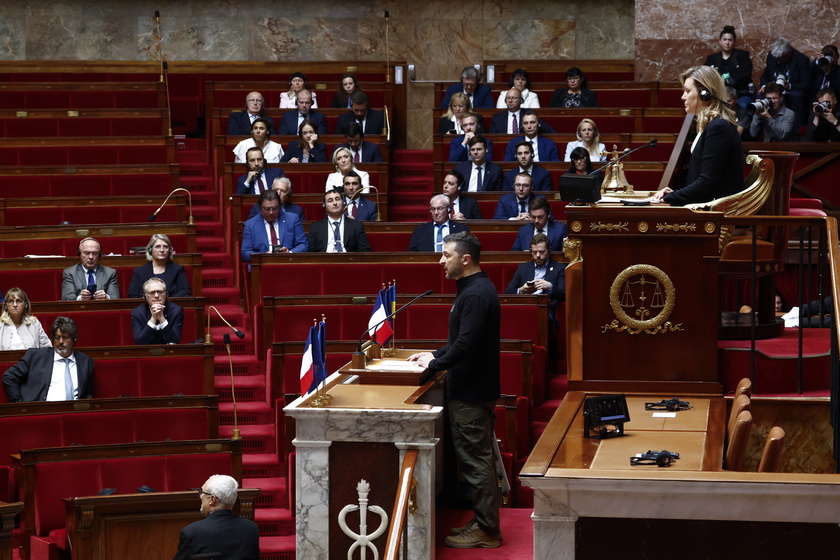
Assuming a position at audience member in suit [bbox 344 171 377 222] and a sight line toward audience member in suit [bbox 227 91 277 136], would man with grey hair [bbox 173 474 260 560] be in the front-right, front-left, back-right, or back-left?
back-left

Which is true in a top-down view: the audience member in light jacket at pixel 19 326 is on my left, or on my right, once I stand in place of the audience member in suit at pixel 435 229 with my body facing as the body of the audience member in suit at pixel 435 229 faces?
on my right

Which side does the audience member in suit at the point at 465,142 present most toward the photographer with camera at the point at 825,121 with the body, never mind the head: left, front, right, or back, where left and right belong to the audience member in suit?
left

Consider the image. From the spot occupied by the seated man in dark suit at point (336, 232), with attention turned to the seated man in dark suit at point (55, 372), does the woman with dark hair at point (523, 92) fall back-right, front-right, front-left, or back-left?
back-right

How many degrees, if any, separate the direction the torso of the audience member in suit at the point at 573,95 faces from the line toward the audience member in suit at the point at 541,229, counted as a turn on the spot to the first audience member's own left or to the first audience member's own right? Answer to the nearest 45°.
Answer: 0° — they already face them

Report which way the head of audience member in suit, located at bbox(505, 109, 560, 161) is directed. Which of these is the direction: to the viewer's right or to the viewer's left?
to the viewer's left

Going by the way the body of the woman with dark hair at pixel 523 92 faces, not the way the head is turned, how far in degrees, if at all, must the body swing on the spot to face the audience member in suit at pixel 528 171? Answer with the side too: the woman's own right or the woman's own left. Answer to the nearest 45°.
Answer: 0° — they already face them

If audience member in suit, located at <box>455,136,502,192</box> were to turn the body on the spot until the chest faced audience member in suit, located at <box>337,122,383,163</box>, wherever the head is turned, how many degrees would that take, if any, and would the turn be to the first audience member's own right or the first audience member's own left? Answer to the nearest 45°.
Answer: approximately 135° to the first audience member's own right

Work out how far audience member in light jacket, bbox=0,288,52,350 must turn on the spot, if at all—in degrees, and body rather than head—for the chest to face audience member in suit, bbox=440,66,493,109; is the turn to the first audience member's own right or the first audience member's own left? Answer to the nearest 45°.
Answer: approximately 135° to the first audience member's own left
